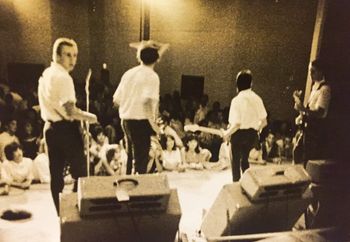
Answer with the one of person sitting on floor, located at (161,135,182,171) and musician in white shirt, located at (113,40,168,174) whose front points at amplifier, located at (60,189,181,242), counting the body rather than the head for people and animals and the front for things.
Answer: the person sitting on floor

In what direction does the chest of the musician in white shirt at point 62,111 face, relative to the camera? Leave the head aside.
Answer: to the viewer's right

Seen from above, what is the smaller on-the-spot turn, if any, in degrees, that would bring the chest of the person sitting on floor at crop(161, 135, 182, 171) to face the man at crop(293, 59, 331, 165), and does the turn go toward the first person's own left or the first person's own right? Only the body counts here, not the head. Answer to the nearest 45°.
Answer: approximately 45° to the first person's own left

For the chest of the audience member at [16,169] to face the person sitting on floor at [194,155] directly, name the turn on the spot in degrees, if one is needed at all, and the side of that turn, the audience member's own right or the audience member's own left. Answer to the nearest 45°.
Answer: approximately 45° to the audience member's own left

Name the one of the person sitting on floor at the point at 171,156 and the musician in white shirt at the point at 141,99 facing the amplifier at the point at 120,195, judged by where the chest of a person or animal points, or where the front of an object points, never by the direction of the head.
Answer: the person sitting on floor

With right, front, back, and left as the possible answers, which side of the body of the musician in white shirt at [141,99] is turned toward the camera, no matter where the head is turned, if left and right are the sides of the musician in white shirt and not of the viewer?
back

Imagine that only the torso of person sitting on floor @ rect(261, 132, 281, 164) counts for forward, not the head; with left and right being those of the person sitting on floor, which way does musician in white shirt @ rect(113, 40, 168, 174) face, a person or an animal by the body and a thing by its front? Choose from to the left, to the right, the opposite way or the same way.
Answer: the opposite way

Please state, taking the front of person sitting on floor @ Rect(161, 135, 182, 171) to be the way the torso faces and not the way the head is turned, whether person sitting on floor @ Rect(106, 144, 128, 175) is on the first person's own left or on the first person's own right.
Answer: on the first person's own right

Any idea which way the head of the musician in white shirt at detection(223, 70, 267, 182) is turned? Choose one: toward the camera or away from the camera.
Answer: away from the camera

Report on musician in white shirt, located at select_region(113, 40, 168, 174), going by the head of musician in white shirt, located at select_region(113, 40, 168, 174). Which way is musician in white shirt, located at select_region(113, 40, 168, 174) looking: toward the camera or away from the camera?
away from the camera

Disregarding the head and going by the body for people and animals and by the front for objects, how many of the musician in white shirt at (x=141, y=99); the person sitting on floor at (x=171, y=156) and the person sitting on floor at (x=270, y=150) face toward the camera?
2
